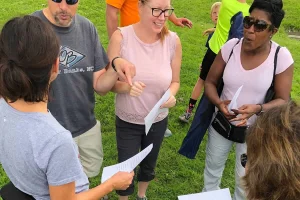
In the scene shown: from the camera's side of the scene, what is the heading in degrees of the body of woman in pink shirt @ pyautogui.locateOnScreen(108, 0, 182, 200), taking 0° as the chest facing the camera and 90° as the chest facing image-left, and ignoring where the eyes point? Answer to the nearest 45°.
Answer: approximately 0°

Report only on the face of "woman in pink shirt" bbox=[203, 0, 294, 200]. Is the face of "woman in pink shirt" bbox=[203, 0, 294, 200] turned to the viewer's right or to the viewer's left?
to the viewer's left
